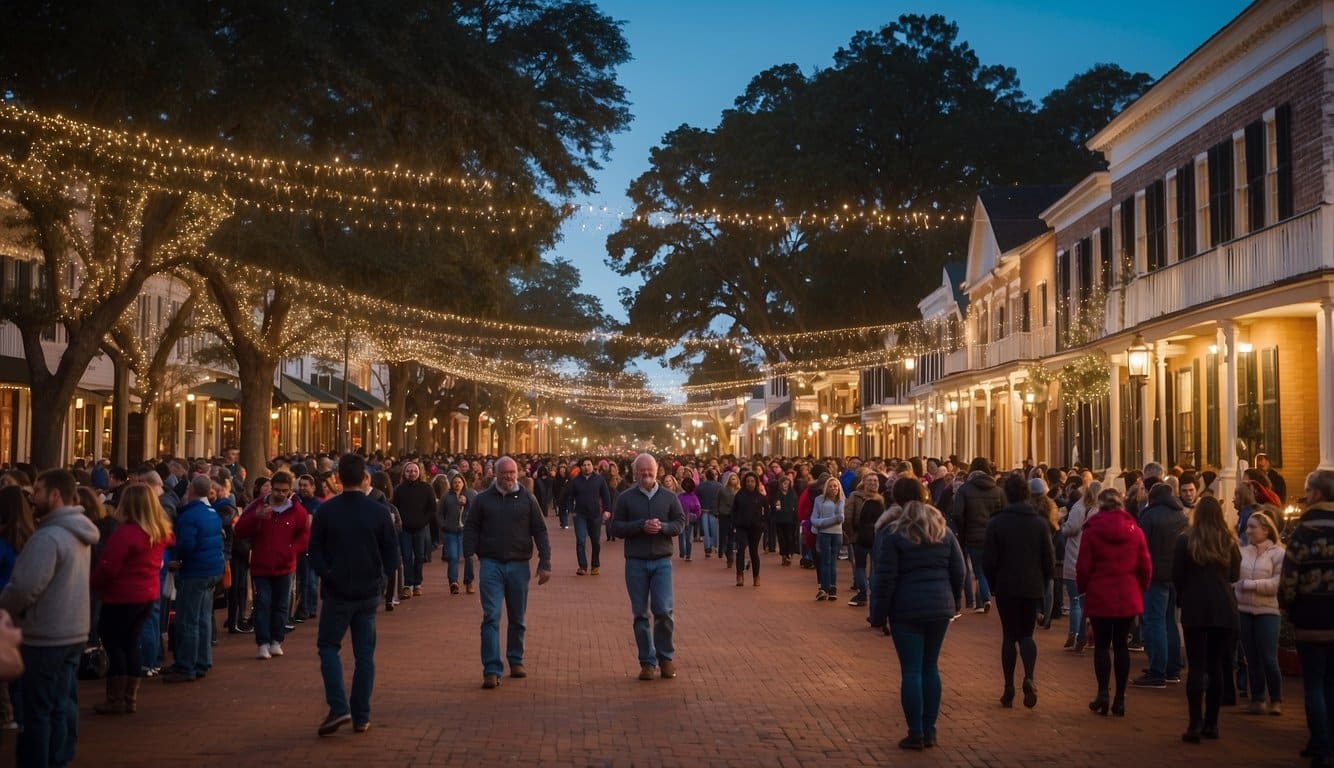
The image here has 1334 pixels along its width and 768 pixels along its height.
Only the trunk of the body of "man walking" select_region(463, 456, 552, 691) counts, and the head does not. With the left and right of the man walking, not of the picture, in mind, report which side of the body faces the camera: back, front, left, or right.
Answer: front

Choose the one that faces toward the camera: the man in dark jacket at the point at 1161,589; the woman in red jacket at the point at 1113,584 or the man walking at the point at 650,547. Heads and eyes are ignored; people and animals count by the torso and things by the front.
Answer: the man walking

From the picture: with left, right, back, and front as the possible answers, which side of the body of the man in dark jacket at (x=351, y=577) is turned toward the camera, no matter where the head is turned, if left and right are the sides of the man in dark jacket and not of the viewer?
back

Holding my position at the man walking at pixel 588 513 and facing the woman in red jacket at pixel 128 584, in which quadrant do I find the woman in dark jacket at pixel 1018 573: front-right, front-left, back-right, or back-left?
front-left

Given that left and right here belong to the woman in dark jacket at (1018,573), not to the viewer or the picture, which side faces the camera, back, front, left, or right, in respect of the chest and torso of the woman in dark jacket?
back

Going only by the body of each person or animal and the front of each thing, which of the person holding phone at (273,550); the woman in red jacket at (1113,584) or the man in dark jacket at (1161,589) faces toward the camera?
the person holding phone

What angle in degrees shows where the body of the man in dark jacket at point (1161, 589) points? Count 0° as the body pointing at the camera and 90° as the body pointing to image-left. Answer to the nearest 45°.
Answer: approximately 135°

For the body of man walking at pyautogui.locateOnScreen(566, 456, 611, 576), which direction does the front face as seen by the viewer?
toward the camera

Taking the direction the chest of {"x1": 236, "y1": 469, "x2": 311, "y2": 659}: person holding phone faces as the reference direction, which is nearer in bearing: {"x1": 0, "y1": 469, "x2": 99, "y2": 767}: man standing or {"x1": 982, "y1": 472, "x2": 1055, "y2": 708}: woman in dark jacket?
the man standing

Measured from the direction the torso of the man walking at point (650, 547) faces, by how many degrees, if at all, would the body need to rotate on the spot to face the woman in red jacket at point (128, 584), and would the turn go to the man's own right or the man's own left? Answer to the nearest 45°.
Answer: approximately 45° to the man's own right

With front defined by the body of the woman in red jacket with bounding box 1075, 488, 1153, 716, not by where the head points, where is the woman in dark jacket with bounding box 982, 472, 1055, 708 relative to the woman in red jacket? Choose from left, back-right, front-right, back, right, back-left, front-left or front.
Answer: left

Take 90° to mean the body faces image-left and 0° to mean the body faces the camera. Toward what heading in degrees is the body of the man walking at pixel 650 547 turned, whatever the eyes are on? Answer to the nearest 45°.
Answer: approximately 0°

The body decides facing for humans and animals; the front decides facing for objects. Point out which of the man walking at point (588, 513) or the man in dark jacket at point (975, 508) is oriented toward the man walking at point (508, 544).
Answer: the man walking at point (588, 513)

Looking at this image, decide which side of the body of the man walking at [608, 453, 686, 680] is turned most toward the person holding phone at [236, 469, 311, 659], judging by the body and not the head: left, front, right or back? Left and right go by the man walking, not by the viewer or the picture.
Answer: right

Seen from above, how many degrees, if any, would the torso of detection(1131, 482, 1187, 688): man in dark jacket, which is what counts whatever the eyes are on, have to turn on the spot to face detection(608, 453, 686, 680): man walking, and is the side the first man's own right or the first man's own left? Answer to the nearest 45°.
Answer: approximately 45° to the first man's own left

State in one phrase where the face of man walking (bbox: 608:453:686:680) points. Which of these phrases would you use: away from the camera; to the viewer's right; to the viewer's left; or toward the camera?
toward the camera

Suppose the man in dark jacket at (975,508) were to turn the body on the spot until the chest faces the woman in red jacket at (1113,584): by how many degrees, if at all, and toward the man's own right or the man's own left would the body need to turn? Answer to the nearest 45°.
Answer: approximately 180°

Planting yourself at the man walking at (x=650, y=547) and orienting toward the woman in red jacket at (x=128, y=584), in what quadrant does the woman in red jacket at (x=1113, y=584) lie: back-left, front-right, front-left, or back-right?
back-left

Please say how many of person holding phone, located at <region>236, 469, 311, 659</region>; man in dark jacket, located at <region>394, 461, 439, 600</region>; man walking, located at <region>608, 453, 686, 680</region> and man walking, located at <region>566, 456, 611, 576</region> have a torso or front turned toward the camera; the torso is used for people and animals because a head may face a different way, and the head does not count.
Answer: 4

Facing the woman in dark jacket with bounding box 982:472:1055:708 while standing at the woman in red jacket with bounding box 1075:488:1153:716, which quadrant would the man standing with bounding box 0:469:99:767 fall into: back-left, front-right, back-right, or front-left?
front-left

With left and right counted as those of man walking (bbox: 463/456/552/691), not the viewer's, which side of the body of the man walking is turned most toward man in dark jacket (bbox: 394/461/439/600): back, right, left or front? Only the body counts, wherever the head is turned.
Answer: back

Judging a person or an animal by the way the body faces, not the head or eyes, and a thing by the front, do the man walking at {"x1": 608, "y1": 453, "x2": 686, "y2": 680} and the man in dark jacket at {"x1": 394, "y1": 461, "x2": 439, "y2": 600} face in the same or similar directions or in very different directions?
same or similar directions

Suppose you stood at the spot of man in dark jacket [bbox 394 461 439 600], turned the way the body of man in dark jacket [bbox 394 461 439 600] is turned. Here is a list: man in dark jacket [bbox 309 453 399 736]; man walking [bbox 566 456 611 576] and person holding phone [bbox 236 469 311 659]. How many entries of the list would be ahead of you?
2

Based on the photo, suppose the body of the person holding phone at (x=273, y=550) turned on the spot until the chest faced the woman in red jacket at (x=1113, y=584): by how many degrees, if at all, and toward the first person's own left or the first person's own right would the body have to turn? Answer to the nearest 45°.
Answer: approximately 45° to the first person's own left
